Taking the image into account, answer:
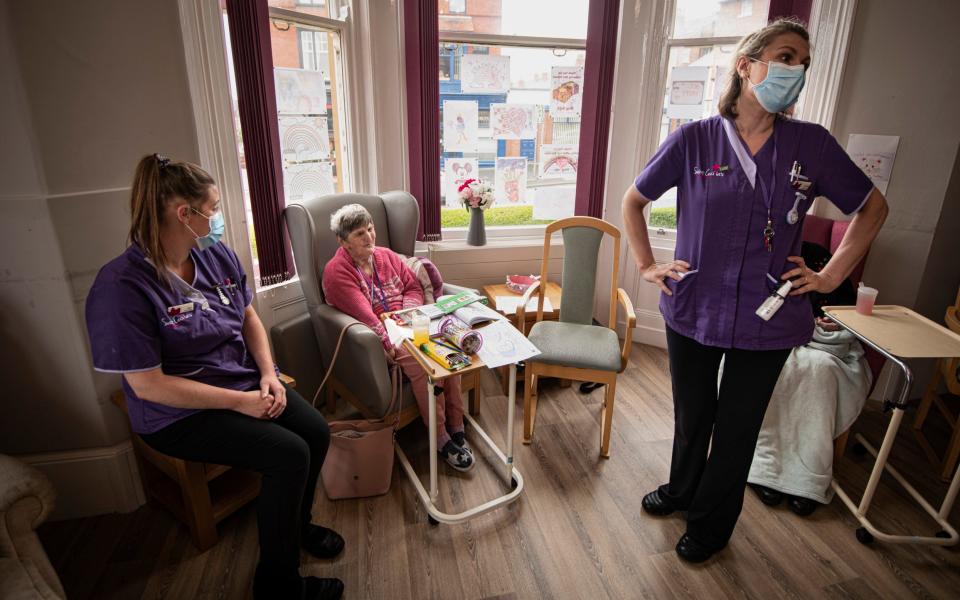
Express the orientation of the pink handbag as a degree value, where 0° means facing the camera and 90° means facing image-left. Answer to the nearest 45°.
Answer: approximately 0°

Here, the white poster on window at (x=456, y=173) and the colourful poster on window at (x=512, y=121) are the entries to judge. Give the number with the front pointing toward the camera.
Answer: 2

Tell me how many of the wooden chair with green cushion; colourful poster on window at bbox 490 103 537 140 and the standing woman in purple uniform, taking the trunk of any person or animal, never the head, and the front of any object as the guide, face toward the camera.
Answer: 3

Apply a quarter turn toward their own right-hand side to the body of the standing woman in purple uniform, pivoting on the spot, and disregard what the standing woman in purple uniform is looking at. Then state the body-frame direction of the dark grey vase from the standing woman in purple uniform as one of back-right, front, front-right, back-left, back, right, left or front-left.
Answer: front-right

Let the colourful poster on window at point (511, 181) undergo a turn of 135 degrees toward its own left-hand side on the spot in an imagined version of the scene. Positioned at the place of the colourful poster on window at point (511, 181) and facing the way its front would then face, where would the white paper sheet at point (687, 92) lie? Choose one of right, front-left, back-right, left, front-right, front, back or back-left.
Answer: front-right

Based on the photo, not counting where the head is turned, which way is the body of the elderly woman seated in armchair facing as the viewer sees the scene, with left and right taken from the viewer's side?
facing the viewer and to the right of the viewer

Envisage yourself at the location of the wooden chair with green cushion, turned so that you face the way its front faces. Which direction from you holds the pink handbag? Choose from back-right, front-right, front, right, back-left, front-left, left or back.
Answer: front-right

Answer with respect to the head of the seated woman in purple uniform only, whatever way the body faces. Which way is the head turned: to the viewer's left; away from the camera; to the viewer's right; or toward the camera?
to the viewer's right

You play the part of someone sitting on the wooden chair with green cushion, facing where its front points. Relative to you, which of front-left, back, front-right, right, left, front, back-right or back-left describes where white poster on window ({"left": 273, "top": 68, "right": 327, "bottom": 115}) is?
right

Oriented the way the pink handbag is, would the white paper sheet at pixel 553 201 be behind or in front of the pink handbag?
behind

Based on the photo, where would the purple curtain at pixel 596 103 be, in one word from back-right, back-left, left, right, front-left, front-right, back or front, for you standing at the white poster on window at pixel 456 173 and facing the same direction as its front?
left

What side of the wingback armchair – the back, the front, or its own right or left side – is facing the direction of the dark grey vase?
left
